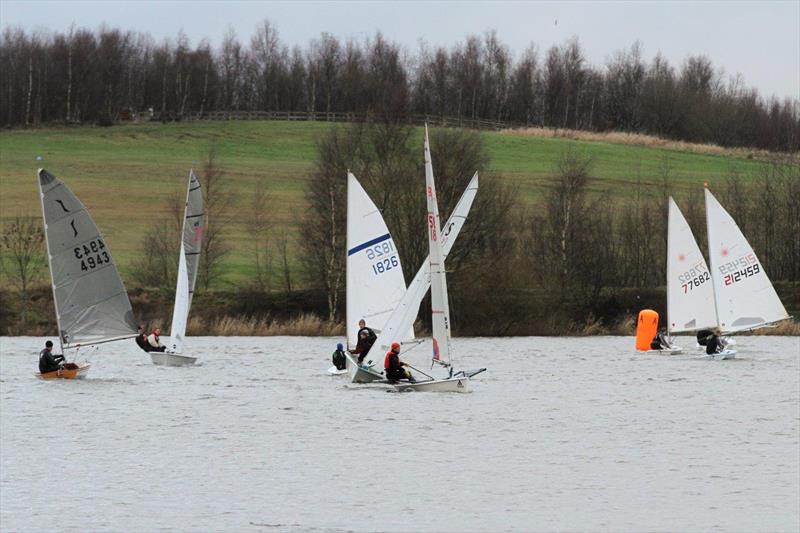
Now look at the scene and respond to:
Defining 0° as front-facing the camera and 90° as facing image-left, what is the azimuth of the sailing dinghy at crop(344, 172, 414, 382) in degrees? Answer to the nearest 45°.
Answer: approximately 45°

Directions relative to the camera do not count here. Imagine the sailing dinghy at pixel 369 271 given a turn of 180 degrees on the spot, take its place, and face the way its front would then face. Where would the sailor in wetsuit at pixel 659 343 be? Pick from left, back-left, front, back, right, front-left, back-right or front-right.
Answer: front

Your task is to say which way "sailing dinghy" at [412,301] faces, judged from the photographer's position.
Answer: facing the viewer and to the left of the viewer
